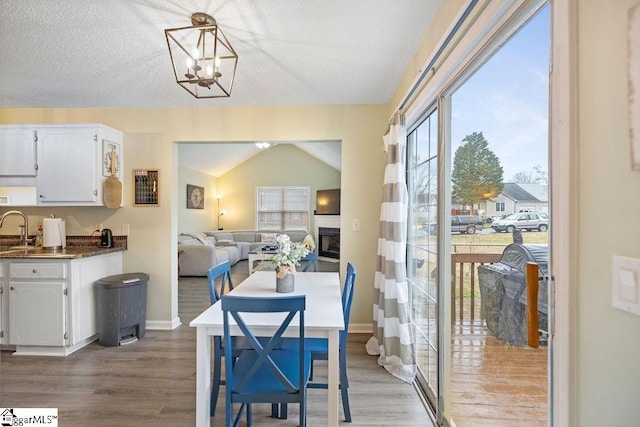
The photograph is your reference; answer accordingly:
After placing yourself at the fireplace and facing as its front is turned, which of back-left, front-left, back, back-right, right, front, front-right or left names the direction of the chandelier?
front-left

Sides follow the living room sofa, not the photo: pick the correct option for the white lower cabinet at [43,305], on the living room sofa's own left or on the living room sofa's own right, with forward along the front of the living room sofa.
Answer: on the living room sofa's own right

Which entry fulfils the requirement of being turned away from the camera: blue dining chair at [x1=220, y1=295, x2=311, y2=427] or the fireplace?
the blue dining chair

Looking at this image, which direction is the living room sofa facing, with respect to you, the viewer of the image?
facing the viewer and to the right of the viewer

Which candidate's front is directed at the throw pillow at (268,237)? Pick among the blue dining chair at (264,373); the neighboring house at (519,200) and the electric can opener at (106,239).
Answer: the blue dining chair

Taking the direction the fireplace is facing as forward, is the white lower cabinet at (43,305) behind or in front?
in front

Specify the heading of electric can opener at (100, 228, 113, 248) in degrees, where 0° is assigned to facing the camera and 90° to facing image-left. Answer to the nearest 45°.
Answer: approximately 45°

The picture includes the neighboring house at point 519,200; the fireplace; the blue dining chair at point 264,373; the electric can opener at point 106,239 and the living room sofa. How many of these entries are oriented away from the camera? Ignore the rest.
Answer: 1

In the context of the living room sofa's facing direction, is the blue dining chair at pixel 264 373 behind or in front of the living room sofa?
in front

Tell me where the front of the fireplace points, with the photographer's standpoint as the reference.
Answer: facing the viewer and to the left of the viewer

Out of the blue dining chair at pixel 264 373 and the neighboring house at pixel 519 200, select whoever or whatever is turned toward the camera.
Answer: the neighboring house

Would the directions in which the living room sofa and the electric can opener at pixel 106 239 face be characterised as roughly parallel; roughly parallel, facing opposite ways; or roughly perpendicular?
roughly perpendicular

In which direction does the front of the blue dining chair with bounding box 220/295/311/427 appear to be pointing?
away from the camera

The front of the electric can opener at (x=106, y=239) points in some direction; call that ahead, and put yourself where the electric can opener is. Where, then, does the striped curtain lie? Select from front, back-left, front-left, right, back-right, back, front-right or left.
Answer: left

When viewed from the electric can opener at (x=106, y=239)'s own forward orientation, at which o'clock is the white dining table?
The white dining table is roughly at 10 o'clock from the electric can opener.

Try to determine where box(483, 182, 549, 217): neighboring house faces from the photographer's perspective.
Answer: facing the viewer

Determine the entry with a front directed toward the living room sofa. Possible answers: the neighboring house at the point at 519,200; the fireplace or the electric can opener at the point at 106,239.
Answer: the fireplace

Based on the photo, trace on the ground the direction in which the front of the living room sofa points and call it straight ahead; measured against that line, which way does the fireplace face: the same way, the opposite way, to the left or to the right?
to the right
